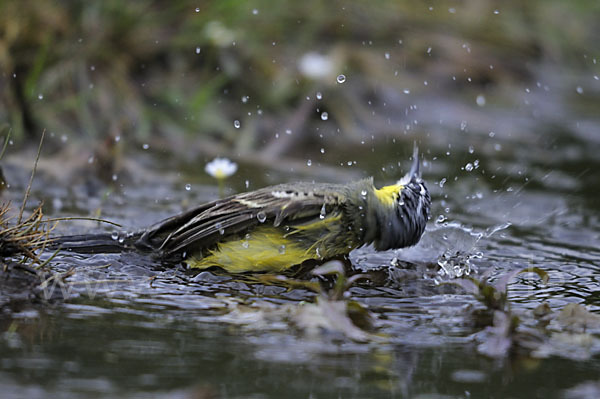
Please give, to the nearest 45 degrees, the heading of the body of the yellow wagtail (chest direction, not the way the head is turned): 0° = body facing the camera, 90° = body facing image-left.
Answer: approximately 270°

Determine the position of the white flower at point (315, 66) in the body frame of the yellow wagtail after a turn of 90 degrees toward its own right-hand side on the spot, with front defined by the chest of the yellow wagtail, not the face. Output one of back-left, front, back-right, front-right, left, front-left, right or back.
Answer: back

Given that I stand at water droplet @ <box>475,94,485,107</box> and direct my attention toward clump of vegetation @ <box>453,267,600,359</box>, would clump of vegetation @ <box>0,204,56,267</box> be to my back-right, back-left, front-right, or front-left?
front-right

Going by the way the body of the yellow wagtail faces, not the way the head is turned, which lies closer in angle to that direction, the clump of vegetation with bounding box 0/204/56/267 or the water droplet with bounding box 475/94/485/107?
the water droplet

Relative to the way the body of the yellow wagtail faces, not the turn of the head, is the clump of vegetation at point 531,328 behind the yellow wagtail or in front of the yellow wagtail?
in front
